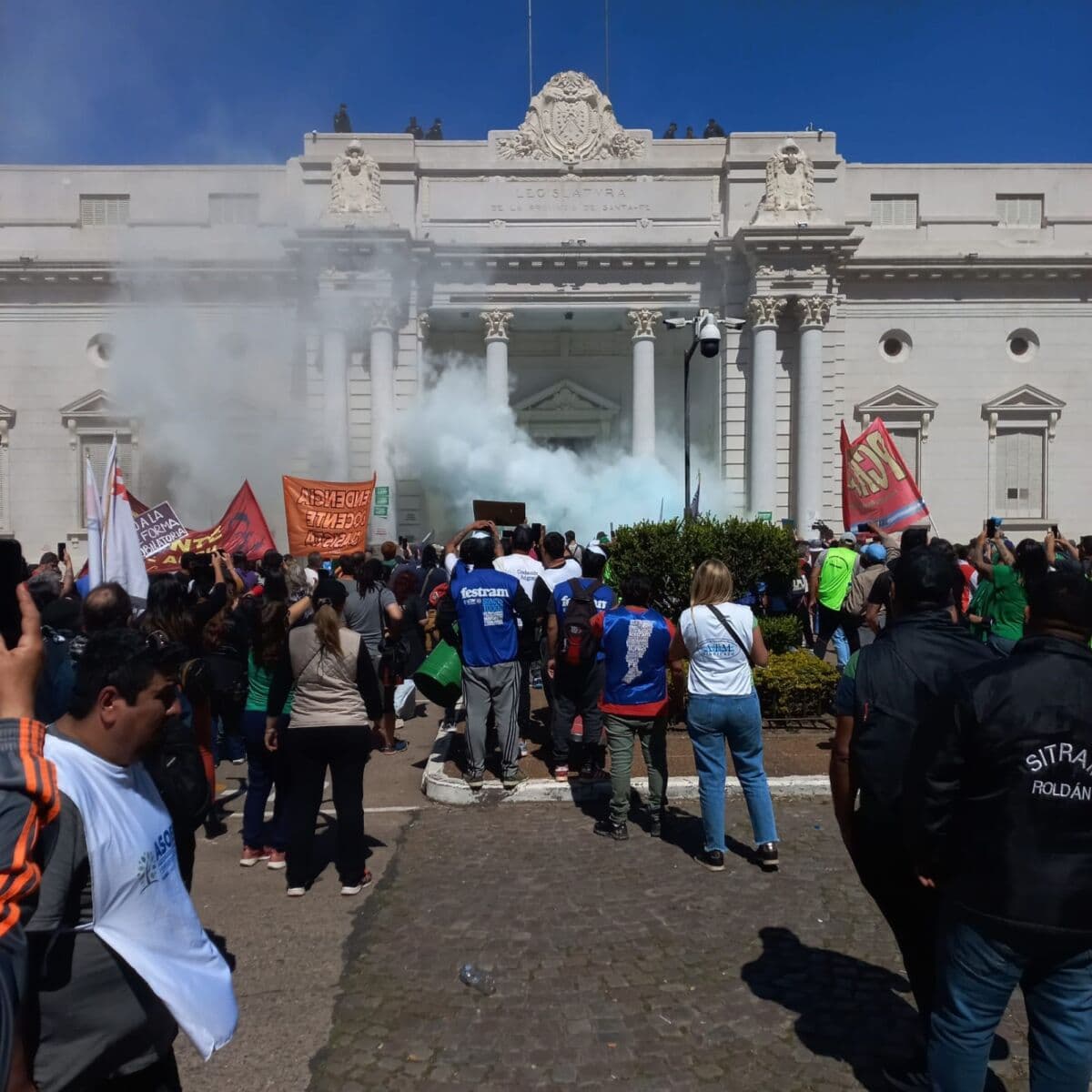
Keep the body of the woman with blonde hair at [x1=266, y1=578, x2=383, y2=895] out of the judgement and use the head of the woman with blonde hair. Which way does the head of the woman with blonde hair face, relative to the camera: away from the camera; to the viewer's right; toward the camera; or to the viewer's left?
away from the camera

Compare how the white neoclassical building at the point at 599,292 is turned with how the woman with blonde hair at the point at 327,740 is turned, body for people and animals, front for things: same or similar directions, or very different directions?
very different directions

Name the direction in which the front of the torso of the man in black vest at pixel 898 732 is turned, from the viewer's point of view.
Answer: away from the camera

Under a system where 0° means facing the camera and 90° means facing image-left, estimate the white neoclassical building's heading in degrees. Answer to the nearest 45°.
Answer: approximately 0°

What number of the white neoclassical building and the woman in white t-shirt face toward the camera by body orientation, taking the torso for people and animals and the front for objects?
1

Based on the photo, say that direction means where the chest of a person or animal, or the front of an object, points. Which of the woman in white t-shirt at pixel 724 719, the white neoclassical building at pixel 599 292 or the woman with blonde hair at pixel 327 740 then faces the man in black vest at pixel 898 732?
the white neoclassical building

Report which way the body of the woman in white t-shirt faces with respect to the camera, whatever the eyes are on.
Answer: away from the camera

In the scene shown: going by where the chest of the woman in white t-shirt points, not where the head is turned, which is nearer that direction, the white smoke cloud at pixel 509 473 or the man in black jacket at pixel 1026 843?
the white smoke cloud

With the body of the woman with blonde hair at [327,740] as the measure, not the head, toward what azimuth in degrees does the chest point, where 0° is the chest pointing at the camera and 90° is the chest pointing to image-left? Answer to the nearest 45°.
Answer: approximately 180°

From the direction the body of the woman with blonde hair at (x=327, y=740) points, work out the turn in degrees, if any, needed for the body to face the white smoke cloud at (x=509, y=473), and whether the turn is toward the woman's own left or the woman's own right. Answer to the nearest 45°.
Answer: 0° — they already face it

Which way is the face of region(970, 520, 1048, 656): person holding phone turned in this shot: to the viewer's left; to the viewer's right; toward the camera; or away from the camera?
away from the camera

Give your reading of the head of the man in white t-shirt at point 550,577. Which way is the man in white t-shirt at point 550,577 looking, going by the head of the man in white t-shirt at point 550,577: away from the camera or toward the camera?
away from the camera

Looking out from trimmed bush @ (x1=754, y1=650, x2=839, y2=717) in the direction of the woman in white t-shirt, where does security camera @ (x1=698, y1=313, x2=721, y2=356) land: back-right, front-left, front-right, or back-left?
back-right

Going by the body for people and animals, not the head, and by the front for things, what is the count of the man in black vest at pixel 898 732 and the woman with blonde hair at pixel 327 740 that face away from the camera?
2
